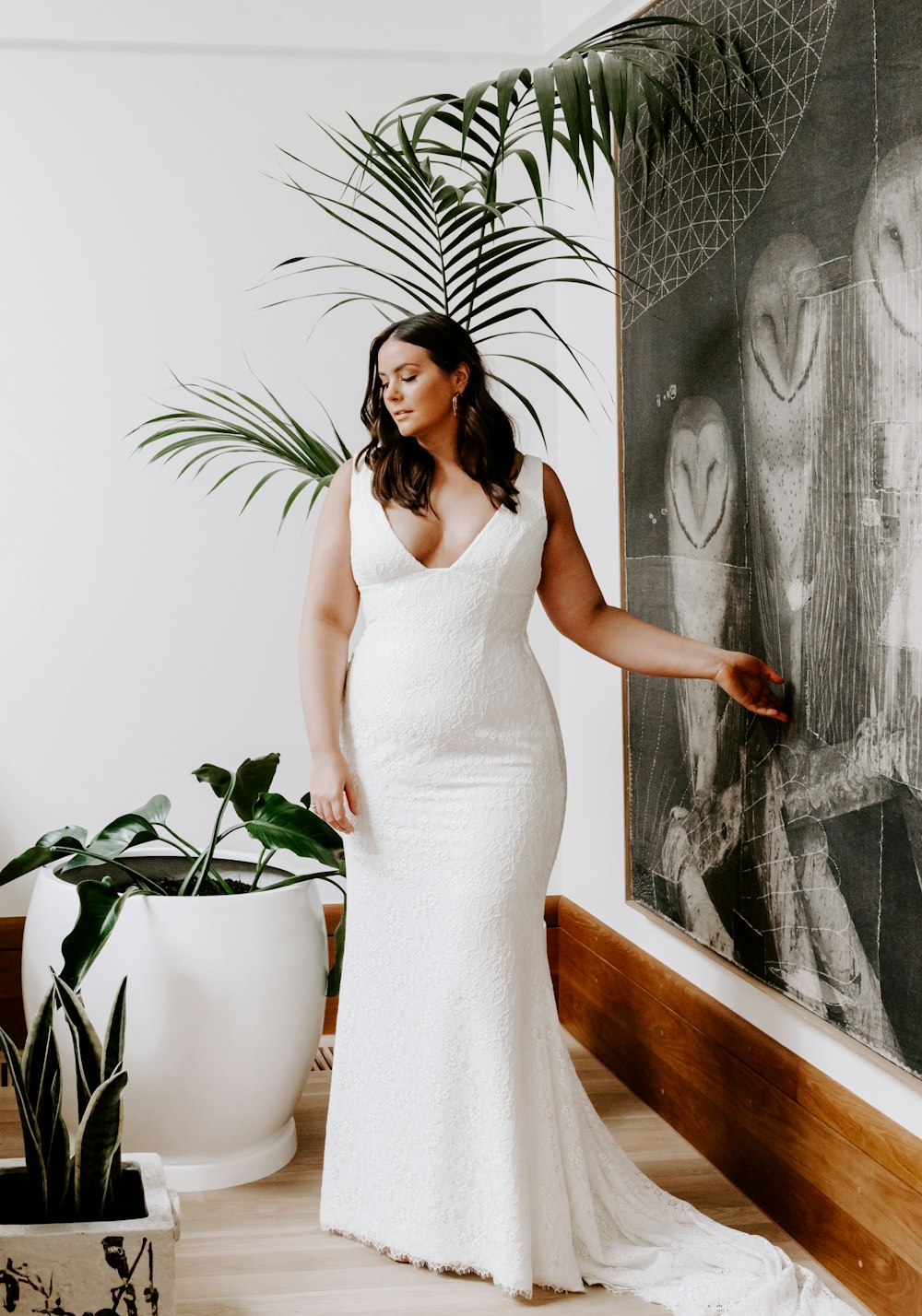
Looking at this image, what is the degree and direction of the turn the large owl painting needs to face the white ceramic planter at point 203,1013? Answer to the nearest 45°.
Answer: approximately 45° to its right

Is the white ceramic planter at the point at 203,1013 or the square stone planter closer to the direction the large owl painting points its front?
the square stone planter

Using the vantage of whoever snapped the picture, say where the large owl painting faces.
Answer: facing the viewer and to the left of the viewer

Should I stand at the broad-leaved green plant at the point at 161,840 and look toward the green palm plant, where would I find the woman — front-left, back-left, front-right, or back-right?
front-right

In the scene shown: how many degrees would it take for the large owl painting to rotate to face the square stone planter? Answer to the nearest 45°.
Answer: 0° — it already faces it

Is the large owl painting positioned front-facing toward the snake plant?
yes
